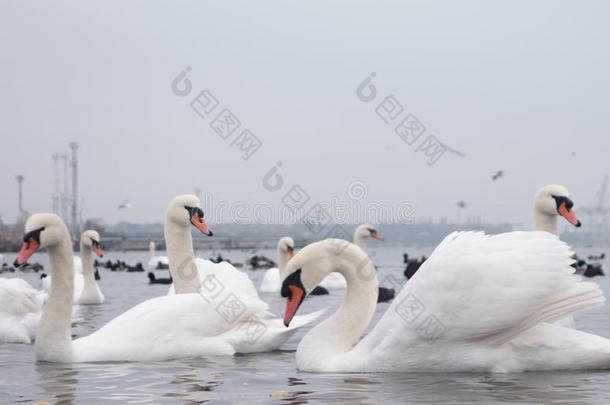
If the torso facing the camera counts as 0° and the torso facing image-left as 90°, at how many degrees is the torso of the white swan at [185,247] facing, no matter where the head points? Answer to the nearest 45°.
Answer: approximately 45°

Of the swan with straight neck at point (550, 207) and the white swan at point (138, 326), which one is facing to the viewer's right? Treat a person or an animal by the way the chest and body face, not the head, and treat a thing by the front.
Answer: the swan with straight neck

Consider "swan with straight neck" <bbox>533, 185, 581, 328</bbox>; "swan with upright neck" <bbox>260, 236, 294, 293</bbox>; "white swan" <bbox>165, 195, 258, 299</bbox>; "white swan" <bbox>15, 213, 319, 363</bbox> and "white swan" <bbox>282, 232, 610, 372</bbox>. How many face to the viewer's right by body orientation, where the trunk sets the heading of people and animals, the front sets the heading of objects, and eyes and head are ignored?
2

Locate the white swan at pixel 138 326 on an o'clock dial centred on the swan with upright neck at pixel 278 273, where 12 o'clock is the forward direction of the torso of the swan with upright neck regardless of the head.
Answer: The white swan is roughly at 3 o'clock from the swan with upright neck.

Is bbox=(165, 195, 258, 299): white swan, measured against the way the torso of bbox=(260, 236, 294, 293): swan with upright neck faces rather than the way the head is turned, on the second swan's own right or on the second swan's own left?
on the second swan's own right

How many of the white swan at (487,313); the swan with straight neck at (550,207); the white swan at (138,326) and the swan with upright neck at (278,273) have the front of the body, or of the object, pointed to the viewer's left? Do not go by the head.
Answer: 2

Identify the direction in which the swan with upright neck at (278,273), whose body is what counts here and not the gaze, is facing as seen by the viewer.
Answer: to the viewer's right

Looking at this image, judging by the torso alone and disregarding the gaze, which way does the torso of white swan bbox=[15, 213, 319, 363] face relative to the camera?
to the viewer's left

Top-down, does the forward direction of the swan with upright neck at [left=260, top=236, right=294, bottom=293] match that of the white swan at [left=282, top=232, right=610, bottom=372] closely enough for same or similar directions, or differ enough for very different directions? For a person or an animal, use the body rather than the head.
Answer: very different directions

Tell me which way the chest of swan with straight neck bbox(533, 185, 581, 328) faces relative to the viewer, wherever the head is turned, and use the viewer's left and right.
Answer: facing to the right of the viewer

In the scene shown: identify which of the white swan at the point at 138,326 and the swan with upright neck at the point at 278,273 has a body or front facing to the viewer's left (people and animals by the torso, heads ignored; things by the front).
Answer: the white swan

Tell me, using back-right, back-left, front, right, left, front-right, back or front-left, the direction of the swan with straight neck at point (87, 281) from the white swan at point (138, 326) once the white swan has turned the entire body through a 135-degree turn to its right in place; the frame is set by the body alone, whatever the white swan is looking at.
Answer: front-left

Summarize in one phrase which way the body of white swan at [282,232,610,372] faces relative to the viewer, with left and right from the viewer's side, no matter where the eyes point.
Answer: facing to the left of the viewer
